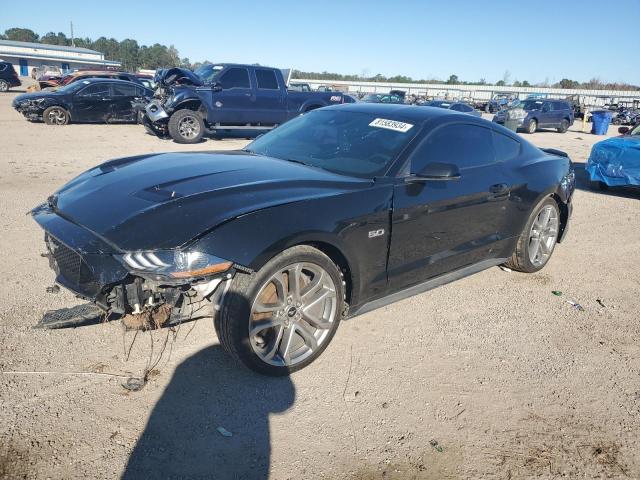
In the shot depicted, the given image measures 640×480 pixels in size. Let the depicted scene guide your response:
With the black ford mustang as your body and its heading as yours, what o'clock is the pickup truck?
The pickup truck is roughly at 4 o'clock from the black ford mustang.

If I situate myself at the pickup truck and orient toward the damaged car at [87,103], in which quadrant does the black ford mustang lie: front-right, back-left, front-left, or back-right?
back-left

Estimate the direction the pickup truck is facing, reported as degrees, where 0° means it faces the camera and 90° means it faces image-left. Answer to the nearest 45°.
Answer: approximately 45°

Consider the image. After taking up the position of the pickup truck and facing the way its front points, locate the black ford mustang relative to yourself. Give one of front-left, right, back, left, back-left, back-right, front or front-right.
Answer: front-left

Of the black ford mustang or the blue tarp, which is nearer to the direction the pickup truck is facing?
the black ford mustang

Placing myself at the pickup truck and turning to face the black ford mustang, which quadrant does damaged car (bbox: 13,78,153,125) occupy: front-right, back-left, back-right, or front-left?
back-right

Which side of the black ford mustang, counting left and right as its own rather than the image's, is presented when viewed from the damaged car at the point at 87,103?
right

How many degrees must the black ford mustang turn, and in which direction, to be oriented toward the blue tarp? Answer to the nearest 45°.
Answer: approximately 180°

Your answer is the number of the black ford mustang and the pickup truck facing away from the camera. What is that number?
0

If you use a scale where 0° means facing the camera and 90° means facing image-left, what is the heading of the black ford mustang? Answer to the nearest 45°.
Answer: approximately 45°

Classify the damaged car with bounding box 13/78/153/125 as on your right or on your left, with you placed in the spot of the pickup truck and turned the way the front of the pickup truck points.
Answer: on your right
